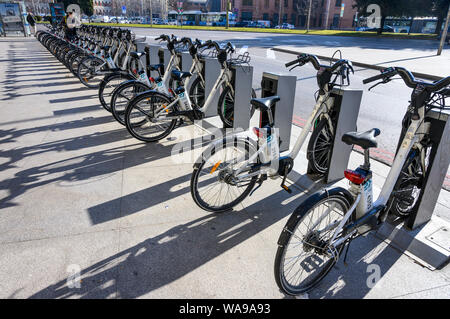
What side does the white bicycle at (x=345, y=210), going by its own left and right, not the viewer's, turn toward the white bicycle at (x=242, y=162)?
left

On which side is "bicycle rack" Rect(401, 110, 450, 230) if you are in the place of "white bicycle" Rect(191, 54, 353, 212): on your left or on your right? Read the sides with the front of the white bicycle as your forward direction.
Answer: on your right

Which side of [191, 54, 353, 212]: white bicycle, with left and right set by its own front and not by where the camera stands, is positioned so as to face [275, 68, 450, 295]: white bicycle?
right

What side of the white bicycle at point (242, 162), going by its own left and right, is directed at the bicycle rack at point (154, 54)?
left

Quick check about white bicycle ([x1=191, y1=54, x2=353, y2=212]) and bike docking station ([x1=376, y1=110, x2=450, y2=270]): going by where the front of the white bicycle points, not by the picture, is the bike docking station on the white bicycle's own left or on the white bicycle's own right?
on the white bicycle's own right

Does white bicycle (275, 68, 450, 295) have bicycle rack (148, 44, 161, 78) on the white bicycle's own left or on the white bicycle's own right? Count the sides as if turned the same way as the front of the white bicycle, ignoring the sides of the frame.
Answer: on the white bicycle's own left

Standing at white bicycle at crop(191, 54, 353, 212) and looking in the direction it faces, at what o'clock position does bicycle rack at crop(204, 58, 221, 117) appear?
The bicycle rack is roughly at 10 o'clock from the white bicycle.

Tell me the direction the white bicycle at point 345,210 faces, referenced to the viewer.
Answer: facing away from the viewer and to the right of the viewer

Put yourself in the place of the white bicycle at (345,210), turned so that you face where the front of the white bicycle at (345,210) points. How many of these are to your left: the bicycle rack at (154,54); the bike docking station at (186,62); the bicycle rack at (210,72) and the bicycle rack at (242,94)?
4

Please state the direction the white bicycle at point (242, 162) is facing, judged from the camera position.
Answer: facing away from the viewer and to the right of the viewer

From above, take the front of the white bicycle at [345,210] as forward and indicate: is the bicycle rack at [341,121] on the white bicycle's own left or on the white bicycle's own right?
on the white bicycle's own left
